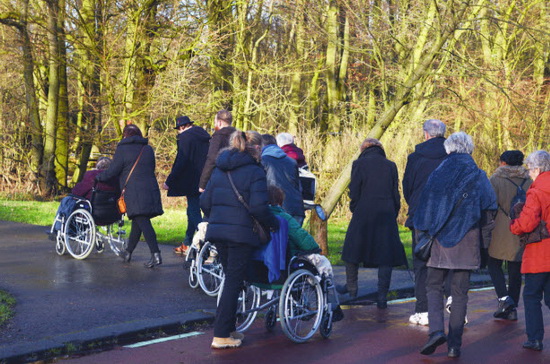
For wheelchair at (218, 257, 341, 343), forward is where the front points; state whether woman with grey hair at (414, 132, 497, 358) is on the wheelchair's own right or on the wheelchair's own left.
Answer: on the wheelchair's own right

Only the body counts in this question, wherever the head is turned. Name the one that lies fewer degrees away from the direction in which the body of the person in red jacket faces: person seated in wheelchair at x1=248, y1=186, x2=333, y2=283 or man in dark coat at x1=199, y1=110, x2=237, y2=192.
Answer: the man in dark coat

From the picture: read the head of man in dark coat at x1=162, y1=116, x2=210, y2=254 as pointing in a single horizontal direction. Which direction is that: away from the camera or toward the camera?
away from the camera

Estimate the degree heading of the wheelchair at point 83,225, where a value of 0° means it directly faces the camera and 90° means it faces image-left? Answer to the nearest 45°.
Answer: approximately 135°

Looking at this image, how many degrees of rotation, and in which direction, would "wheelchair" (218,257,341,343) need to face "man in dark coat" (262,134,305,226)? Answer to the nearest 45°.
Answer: approximately 45° to its left

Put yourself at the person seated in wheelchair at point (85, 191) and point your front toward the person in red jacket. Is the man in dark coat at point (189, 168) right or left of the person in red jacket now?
left

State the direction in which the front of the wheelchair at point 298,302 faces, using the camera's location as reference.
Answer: facing away from the viewer and to the right of the viewer

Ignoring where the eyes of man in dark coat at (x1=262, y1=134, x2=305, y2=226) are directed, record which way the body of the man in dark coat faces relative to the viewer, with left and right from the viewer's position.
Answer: facing away from the viewer and to the left of the viewer

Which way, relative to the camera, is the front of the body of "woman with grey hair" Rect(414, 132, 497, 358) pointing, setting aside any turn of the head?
away from the camera
